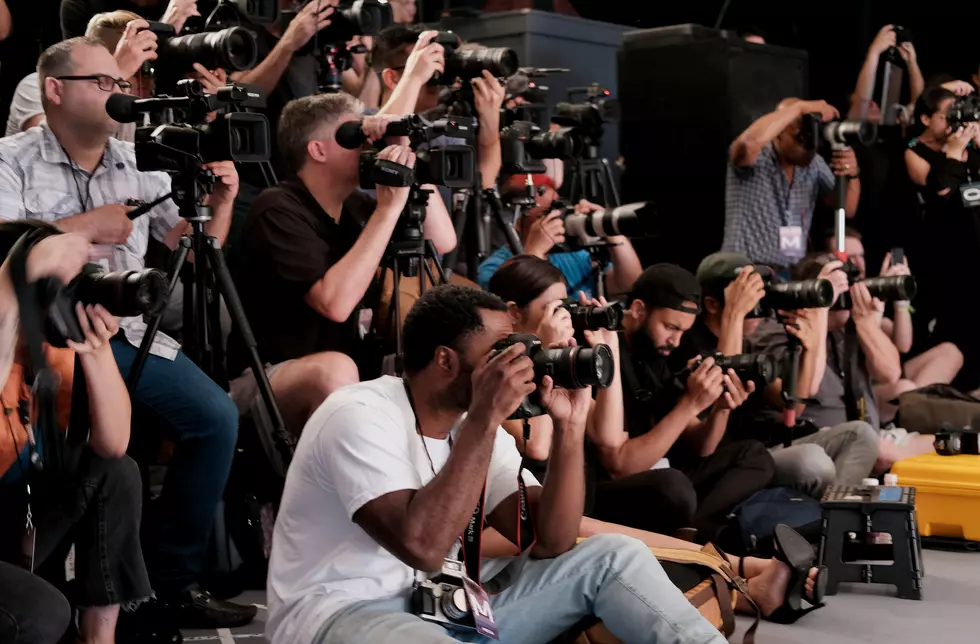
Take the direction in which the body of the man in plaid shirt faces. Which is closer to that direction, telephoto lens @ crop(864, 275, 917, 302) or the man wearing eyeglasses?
the telephoto lens

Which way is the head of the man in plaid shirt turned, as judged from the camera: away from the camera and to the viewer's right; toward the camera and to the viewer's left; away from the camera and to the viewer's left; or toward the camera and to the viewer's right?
toward the camera and to the viewer's right

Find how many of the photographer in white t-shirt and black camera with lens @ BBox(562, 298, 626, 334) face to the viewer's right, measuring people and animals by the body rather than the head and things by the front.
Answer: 2

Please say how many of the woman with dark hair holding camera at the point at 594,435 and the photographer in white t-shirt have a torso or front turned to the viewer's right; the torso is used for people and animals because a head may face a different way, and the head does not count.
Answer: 2

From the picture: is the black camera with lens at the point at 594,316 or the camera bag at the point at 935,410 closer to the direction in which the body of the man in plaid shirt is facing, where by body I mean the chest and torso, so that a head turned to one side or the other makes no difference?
the camera bag

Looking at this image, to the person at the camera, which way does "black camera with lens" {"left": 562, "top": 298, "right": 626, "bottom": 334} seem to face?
facing to the right of the viewer

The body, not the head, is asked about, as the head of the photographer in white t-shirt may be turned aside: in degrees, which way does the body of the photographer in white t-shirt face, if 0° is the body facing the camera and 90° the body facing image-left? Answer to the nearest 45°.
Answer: approximately 270°

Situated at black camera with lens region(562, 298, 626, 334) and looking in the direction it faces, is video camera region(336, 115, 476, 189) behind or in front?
behind

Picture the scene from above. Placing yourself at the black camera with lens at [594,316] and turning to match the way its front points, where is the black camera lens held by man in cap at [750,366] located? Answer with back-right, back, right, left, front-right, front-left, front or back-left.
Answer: front-left

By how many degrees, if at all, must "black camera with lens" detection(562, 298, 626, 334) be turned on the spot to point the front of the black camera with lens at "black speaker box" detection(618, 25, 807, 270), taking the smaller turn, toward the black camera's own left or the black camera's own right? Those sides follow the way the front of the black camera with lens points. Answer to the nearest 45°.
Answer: approximately 90° to the black camera's own left

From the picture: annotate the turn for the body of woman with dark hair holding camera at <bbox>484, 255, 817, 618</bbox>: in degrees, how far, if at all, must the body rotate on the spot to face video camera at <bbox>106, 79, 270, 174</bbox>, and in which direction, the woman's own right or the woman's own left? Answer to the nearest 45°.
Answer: approximately 180°

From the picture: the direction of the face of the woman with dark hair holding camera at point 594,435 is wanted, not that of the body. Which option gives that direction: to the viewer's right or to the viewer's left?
to the viewer's right

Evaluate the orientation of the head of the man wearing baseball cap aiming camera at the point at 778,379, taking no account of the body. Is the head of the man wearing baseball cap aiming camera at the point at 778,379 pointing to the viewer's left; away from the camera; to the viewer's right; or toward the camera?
to the viewer's right

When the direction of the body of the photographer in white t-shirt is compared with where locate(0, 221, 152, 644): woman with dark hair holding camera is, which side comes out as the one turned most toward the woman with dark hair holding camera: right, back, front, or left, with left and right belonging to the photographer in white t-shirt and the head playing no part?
back
